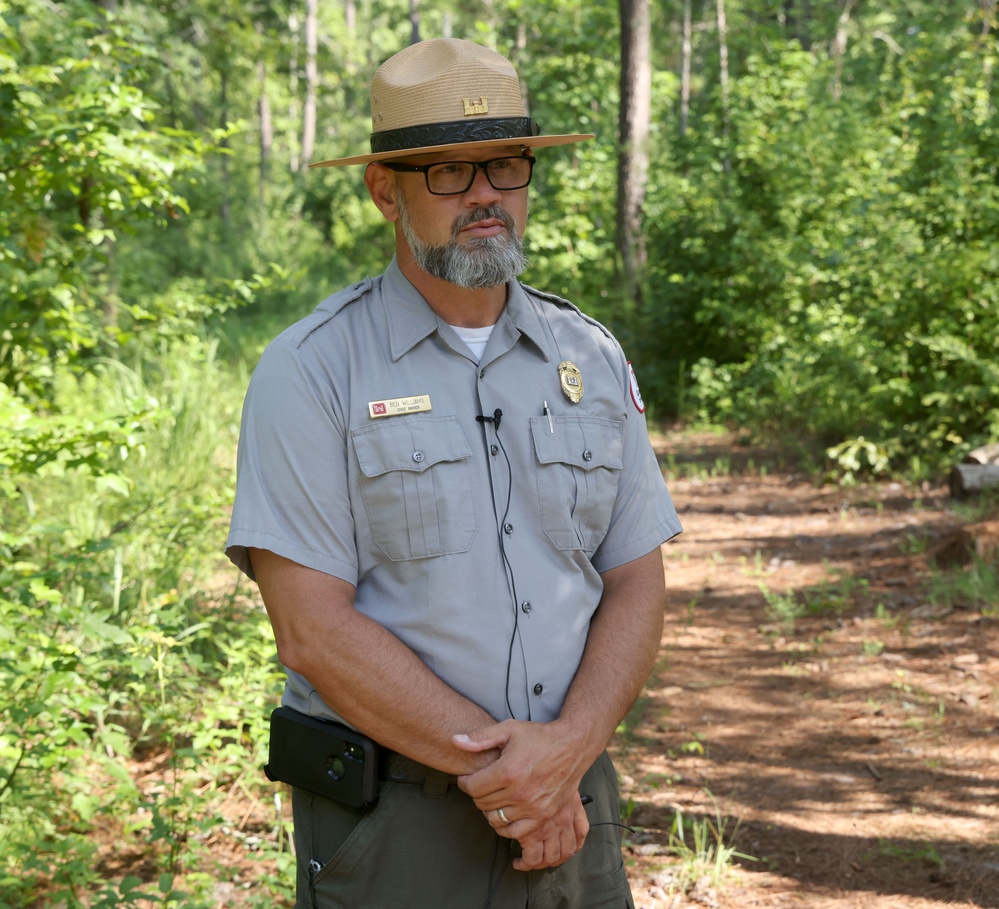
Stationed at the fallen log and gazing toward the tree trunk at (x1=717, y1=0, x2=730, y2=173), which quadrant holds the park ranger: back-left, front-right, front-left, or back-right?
back-left

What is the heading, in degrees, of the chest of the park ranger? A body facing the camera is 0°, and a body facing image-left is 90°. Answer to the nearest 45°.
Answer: approximately 315°

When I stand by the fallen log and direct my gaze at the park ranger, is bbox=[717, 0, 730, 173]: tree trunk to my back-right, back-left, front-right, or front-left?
back-right

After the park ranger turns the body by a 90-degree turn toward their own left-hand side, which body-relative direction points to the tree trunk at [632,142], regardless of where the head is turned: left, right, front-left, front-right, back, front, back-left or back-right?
front-left

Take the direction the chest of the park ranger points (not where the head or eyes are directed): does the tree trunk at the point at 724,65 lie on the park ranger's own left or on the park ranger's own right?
on the park ranger's own left

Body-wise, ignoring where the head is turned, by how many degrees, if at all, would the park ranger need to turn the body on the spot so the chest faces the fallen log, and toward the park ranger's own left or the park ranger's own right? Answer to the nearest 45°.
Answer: approximately 90° to the park ranger's own left
